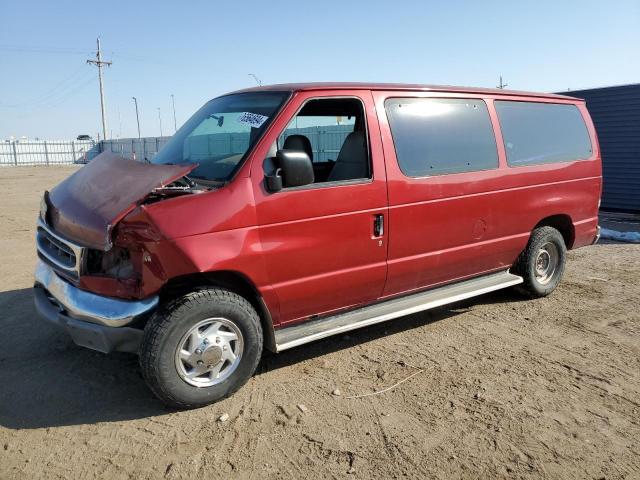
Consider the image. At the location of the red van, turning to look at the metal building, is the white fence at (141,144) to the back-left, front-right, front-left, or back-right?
front-left

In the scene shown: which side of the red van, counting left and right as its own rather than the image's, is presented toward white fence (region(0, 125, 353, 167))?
right

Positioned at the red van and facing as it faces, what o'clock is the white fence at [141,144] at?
The white fence is roughly at 4 o'clock from the red van.

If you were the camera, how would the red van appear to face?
facing the viewer and to the left of the viewer

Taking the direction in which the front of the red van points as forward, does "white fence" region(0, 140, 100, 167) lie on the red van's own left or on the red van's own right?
on the red van's own right

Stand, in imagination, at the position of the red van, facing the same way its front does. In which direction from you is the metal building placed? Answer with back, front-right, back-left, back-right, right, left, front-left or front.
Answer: back
